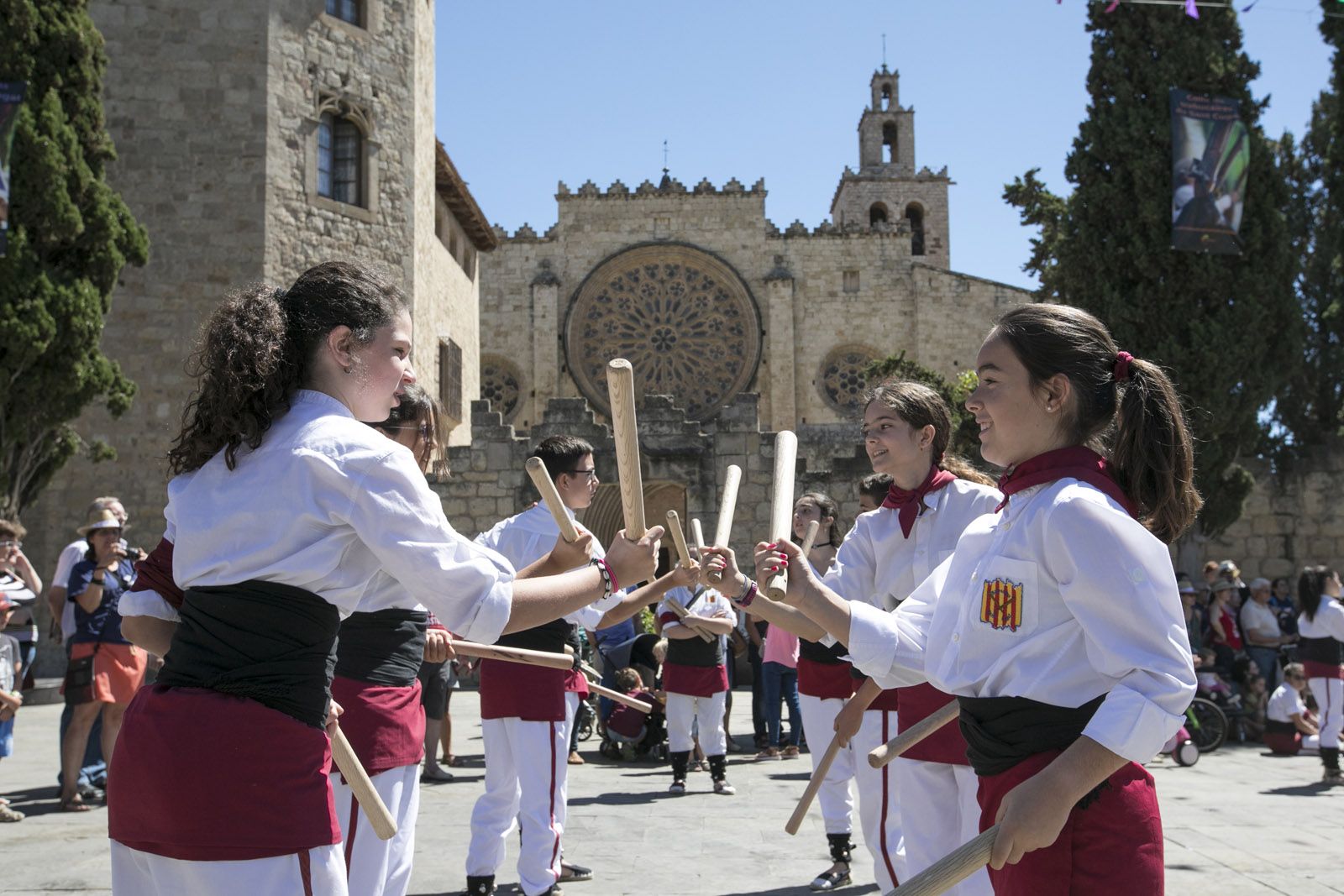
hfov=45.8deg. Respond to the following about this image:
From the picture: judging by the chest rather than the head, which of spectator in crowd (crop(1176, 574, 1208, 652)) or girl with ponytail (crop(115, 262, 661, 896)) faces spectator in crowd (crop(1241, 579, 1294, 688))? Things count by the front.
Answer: the girl with ponytail

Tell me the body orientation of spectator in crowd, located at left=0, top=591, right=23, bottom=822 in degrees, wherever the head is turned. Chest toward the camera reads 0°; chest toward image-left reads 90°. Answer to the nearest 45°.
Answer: approximately 315°

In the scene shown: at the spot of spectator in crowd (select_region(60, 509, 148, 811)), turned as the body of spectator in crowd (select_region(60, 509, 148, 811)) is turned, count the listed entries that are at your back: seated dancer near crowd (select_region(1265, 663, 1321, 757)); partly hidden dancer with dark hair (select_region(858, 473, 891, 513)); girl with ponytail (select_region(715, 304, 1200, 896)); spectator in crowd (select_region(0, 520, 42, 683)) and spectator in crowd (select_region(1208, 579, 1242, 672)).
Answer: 1

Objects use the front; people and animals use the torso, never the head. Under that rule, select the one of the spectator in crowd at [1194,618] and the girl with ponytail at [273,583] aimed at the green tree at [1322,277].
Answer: the girl with ponytail

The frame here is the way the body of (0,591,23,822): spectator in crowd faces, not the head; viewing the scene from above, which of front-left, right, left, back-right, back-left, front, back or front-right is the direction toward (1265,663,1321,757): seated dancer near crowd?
front-left

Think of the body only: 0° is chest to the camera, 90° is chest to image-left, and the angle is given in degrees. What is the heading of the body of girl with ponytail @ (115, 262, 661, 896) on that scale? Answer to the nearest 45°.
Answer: approximately 225°

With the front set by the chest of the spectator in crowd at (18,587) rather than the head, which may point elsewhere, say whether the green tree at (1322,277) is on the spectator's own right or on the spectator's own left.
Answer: on the spectator's own left

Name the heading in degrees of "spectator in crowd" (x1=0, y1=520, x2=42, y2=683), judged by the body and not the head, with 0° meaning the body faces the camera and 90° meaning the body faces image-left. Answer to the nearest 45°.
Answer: approximately 315°

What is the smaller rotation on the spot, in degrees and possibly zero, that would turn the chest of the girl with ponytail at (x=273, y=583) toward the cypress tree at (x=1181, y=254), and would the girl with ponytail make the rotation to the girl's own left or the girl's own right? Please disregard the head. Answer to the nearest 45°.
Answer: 0° — they already face it

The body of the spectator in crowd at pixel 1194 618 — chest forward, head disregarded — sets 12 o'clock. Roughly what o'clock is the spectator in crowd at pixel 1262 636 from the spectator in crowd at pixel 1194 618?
the spectator in crowd at pixel 1262 636 is roughly at 7 o'clock from the spectator in crowd at pixel 1194 618.

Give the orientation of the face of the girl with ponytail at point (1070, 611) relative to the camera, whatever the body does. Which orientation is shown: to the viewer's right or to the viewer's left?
to the viewer's left

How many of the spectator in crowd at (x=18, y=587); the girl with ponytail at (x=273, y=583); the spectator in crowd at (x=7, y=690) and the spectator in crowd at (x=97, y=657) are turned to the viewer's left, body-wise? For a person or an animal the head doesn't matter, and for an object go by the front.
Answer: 0

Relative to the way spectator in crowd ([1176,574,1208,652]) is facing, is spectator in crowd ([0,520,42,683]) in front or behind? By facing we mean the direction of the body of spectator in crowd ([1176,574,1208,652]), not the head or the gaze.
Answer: in front

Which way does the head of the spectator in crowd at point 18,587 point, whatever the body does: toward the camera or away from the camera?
toward the camera

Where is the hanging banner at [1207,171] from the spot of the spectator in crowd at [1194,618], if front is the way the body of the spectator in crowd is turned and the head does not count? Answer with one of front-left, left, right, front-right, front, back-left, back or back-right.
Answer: back-right
